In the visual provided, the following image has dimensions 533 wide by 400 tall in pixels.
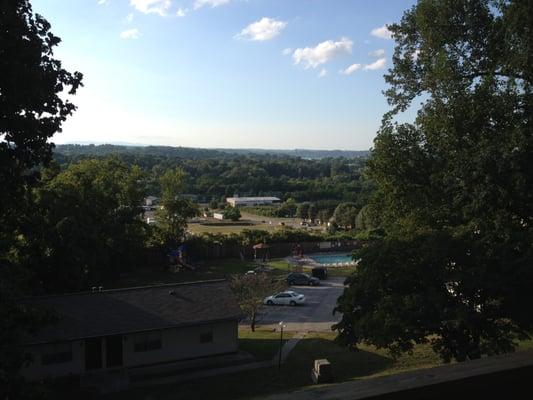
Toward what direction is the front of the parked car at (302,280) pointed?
to the viewer's right

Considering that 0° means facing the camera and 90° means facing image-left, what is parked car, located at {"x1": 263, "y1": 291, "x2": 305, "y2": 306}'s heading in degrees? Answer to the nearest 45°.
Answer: approximately 90°

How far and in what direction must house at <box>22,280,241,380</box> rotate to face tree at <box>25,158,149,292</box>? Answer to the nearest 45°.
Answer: approximately 180°

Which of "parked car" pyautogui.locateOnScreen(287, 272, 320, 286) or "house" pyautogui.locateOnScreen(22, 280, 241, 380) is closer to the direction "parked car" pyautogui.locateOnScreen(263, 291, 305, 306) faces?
the house

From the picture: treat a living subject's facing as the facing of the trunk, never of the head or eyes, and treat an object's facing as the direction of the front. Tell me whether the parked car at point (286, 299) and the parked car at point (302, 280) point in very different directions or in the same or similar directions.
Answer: very different directions
